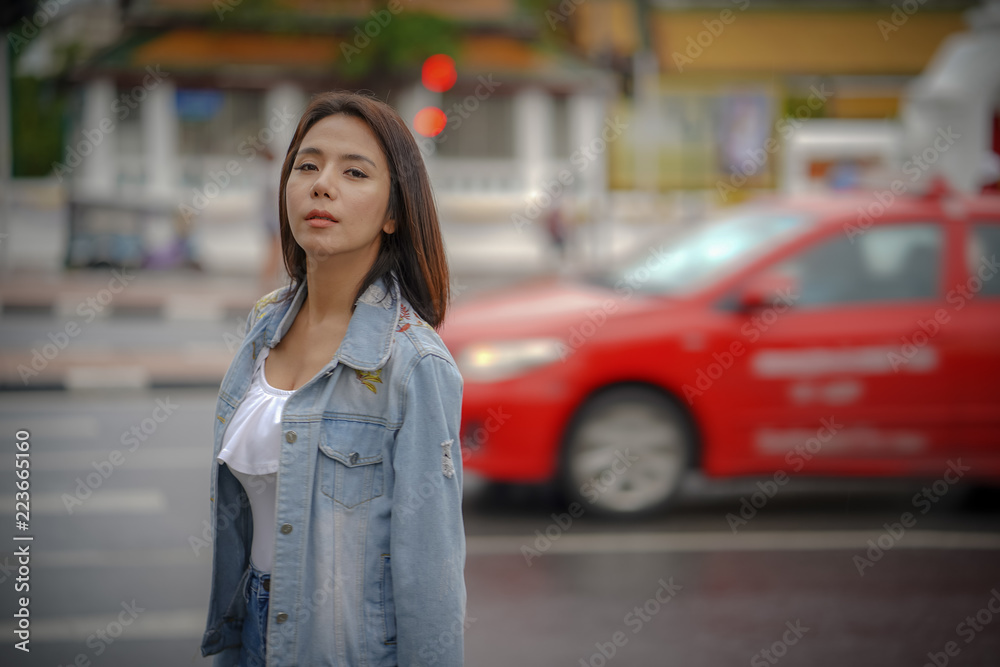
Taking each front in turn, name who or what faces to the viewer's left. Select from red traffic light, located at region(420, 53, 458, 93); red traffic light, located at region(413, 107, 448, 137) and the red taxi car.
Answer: the red taxi car

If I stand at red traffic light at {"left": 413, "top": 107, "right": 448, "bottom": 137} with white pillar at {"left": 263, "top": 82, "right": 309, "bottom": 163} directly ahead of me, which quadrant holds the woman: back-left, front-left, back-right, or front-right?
back-left

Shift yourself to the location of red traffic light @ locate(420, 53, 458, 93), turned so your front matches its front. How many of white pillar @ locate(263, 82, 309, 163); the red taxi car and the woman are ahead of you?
2

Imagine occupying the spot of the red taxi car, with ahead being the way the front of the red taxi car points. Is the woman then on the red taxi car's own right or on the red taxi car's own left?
on the red taxi car's own left

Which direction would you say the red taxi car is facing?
to the viewer's left

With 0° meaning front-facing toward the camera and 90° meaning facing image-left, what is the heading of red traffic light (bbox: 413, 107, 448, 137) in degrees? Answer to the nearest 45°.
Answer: approximately 0°

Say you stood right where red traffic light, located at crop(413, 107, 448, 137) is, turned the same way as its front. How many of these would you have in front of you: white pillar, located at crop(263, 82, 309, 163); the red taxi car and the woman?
2

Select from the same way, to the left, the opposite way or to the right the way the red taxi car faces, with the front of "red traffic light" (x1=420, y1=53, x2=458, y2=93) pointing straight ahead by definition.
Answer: to the right
